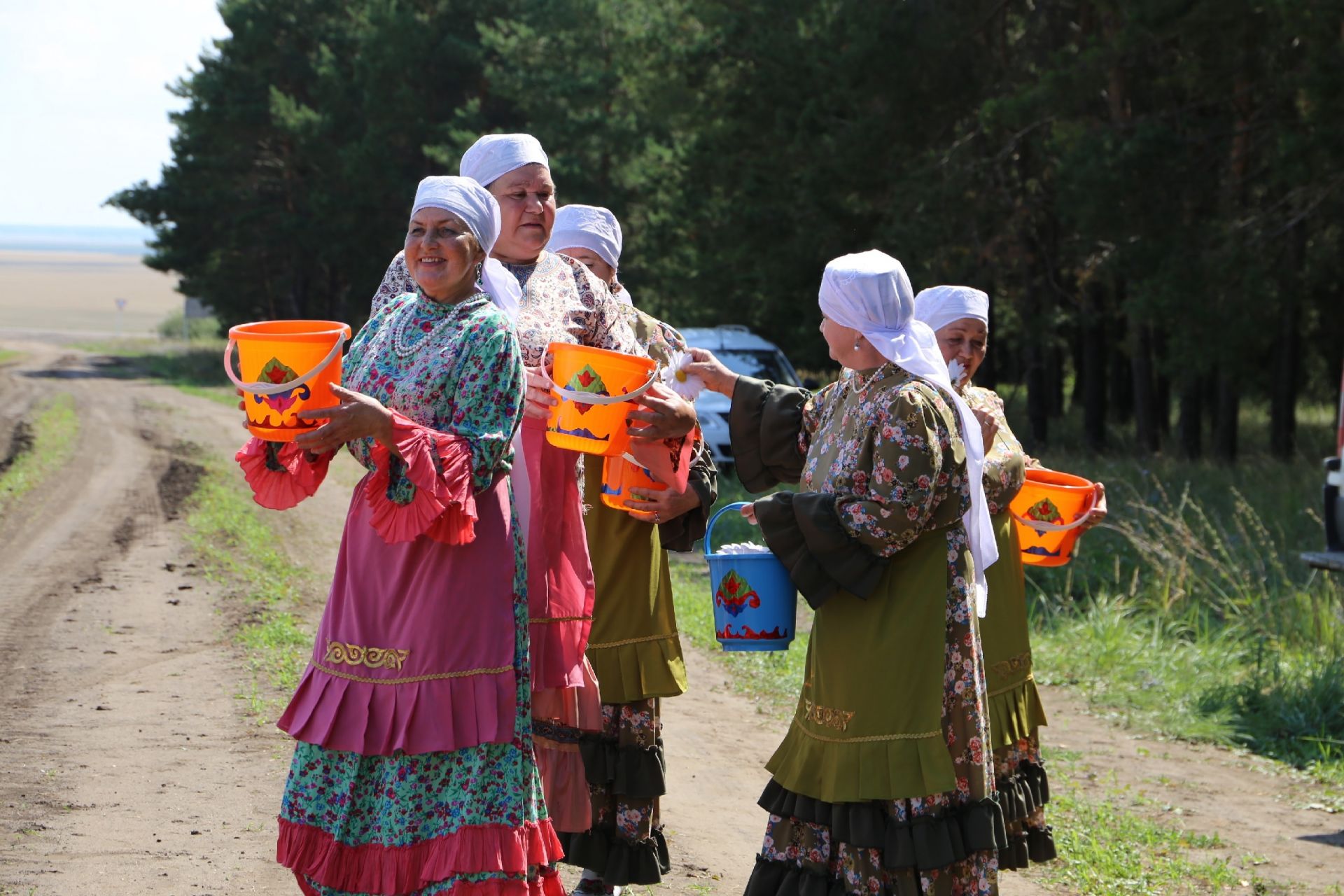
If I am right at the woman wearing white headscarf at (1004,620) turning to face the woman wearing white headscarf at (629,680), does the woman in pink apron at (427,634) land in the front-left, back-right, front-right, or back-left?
front-left

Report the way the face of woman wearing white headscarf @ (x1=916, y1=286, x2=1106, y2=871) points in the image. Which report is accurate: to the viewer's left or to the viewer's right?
to the viewer's left

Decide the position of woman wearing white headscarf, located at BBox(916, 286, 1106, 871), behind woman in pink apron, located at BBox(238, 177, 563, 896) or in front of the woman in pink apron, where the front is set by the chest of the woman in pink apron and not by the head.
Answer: behind

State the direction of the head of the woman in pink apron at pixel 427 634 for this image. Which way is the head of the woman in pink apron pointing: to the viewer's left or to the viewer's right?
to the viewer's left

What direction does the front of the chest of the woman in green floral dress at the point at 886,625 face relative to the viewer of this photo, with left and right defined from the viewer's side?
facing the viewer and to the left of the viewer

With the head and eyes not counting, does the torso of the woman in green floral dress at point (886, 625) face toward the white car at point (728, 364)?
no

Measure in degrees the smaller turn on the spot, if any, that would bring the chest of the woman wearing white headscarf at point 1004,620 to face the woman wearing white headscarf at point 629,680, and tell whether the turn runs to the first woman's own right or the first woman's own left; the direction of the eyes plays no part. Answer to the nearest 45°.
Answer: approximately 90° to the first woman's own right

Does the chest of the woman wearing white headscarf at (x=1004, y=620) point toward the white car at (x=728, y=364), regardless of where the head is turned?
no

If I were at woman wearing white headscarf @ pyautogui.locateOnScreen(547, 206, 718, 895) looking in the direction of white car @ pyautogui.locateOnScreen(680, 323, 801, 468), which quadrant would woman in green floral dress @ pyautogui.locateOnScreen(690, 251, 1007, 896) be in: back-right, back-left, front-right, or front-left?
back-right

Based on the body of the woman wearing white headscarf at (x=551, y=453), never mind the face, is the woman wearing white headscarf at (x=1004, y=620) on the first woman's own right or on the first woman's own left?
on the first woman's own left

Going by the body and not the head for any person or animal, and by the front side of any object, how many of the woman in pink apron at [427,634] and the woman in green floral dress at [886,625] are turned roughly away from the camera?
0

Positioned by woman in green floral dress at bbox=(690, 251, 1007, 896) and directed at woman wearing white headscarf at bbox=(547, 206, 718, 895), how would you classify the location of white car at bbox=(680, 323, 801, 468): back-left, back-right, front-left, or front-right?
front-right
